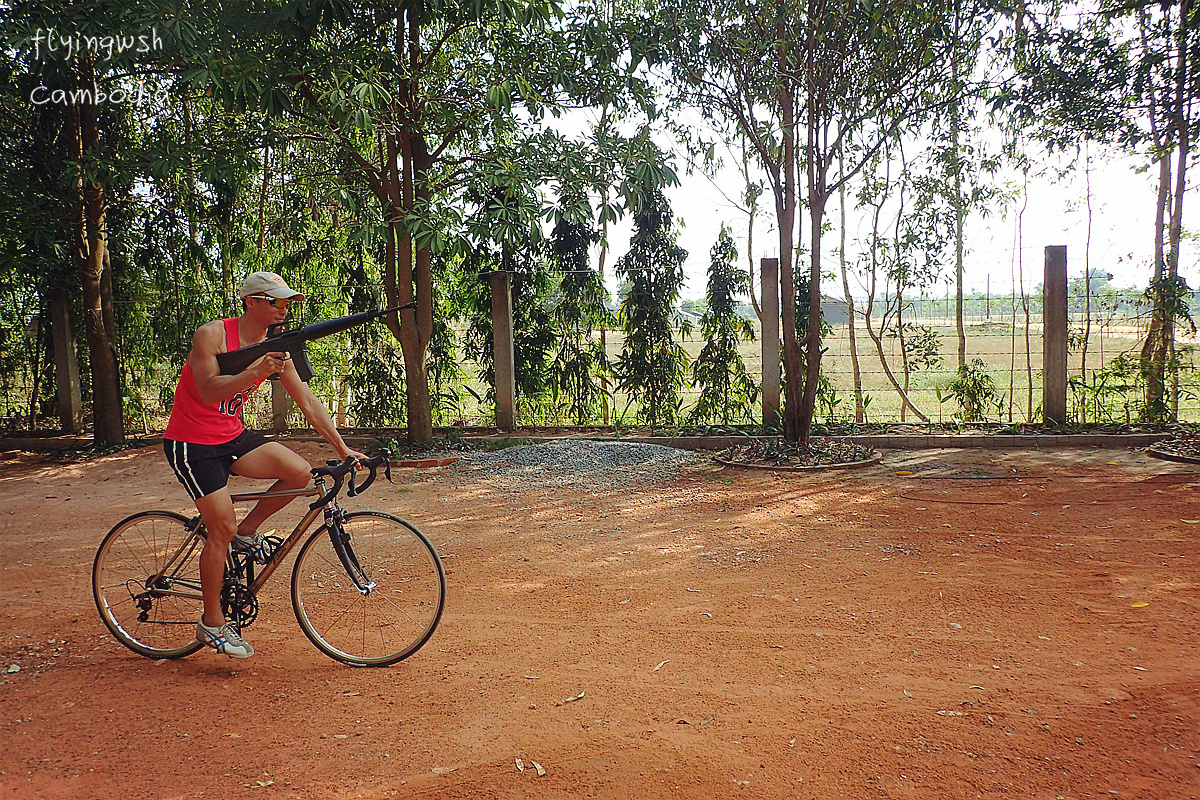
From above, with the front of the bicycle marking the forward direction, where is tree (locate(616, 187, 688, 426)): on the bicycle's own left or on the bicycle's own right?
on the bicycle's own left

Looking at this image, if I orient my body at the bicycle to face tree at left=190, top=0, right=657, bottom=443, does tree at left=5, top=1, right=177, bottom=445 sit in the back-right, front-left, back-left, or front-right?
front-left

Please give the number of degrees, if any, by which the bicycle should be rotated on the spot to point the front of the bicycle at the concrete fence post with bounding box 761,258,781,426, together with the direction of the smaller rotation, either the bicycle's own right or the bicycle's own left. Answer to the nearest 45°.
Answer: approximately 45° to the bicycle's own left

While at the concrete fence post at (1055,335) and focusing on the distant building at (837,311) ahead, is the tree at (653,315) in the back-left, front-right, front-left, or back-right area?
front-left

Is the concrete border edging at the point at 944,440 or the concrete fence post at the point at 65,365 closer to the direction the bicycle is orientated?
the concrete border edging

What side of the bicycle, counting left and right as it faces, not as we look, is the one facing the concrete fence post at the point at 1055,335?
front

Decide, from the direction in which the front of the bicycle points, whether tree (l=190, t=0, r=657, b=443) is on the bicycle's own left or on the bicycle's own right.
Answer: on the bicycle's own left

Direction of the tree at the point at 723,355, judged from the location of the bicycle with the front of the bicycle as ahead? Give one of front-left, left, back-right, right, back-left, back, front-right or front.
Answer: front-left

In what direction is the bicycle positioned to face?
to the viewer's right

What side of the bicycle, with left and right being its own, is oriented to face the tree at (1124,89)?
front

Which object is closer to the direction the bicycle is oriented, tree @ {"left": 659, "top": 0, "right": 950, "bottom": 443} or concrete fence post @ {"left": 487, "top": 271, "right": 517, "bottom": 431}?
the tree

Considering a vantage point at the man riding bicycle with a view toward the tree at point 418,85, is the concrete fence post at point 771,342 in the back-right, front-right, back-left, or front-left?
front-right

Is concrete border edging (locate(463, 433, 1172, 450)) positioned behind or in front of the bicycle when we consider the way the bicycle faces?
in front

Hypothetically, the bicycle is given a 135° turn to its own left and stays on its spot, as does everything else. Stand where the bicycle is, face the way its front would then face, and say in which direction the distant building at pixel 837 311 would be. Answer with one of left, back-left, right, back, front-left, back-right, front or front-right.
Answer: right
